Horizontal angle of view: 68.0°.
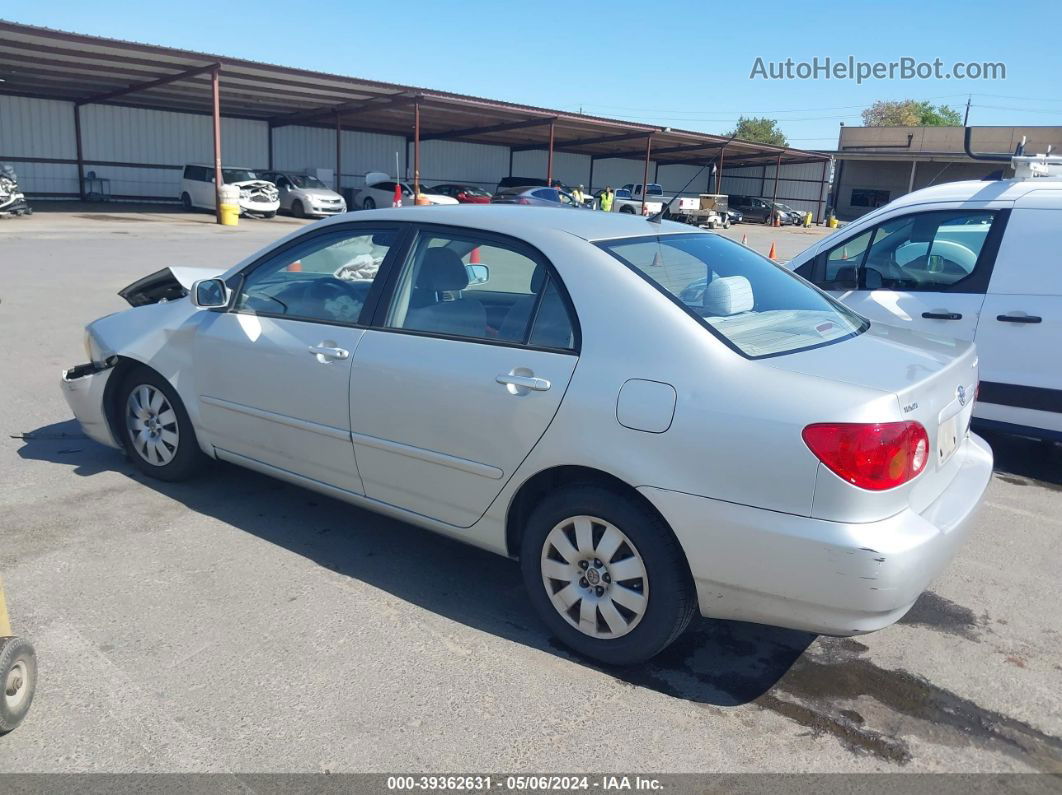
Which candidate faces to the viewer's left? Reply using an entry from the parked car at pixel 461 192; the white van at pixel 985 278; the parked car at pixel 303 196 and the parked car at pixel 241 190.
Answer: the white van

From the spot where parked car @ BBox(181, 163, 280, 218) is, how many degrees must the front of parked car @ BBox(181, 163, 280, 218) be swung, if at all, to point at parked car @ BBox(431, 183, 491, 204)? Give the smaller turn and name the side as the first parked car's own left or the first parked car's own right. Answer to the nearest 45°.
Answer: approximately 45° to the first parked car's own left

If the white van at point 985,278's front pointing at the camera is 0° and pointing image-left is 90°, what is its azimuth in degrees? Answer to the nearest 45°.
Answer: approximately 90°

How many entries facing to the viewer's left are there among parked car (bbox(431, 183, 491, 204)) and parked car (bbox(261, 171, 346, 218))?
0

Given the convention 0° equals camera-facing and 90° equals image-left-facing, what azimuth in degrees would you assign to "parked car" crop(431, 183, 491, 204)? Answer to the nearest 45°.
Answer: approximately 315°

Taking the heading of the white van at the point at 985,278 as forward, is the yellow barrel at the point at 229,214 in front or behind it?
in front

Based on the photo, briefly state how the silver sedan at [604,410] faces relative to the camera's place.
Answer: facing away from the viewer and to the left of the viewer

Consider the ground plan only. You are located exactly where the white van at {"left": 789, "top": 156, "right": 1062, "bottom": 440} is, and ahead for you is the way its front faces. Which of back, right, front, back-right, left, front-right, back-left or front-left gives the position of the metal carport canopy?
front-right

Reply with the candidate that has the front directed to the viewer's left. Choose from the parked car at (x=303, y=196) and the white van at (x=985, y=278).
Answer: the white van

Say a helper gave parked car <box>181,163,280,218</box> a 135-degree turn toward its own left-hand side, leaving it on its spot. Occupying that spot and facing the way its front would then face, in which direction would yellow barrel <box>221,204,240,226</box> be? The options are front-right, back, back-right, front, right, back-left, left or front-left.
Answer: back

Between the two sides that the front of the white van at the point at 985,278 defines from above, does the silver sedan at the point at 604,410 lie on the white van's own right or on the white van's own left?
on the white van's own left

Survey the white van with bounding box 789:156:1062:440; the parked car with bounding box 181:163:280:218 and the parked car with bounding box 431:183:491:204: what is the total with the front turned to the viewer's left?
1

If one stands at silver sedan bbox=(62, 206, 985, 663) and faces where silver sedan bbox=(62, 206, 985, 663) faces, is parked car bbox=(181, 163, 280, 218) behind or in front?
in front

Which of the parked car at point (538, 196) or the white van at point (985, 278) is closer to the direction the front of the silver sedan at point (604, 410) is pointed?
the parked car

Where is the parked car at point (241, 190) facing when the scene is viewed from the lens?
facing the viewer and to the right of the viewer

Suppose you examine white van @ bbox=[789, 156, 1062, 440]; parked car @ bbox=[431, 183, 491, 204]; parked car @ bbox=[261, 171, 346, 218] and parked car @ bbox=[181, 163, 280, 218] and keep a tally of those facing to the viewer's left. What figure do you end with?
1

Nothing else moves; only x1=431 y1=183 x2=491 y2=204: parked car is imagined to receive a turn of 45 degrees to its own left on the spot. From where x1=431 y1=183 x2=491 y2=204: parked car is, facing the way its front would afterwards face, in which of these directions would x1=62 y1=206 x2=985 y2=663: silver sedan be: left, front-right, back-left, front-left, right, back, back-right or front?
right
